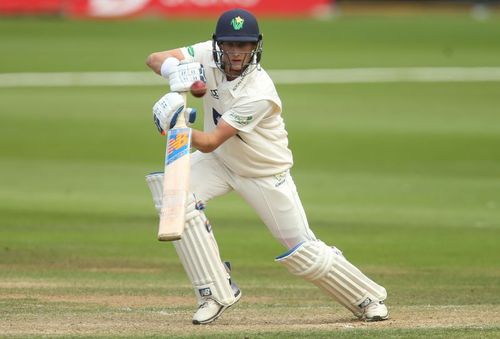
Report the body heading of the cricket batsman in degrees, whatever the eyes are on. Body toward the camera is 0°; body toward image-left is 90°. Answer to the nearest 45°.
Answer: approximately 45°
